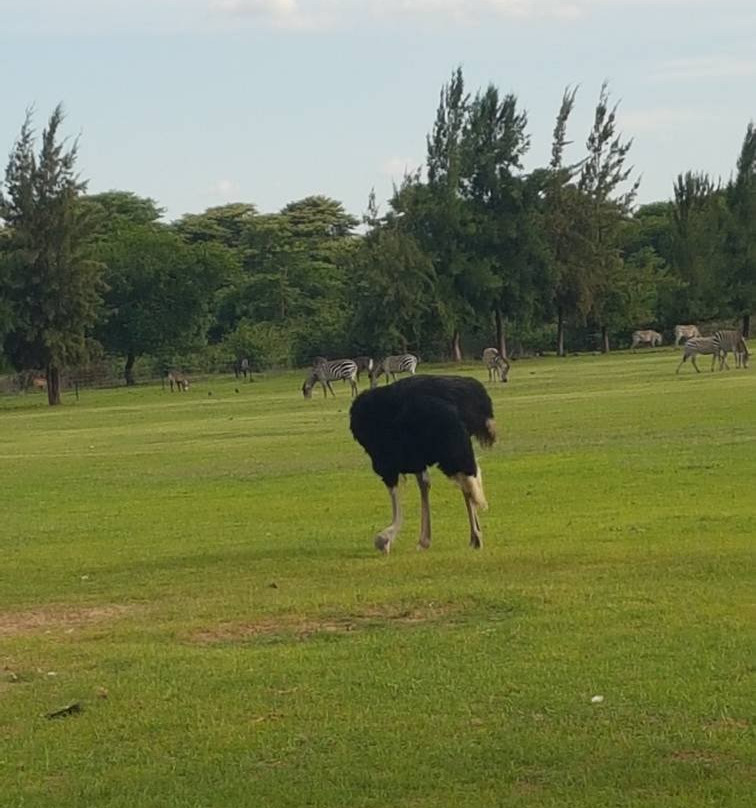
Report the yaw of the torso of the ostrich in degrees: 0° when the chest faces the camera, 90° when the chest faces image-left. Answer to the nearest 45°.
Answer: approximately 90°
